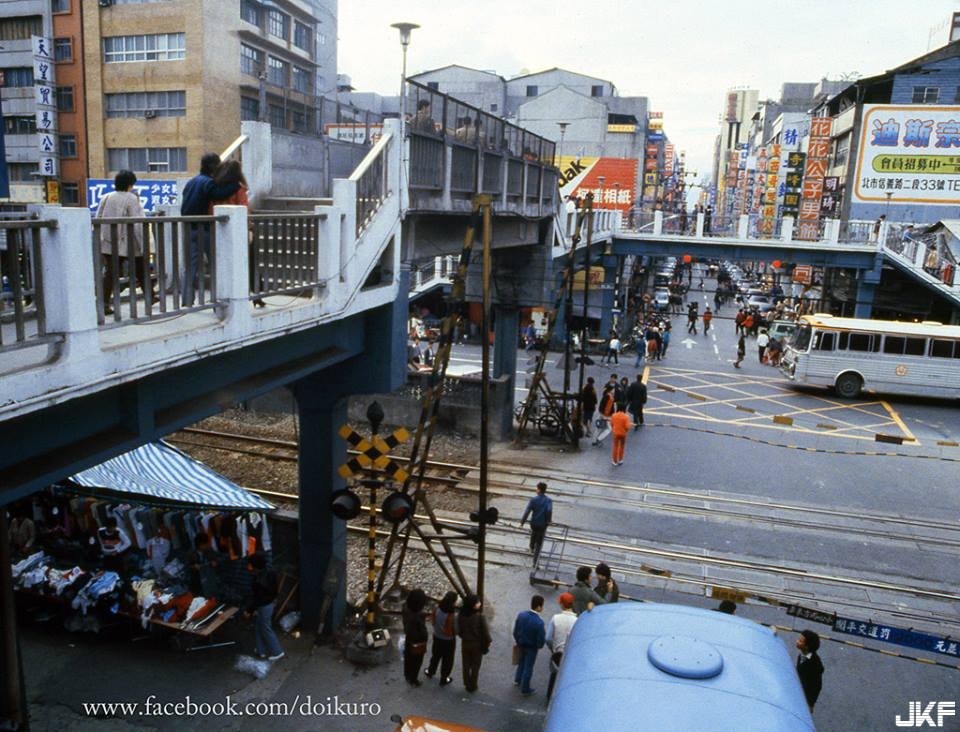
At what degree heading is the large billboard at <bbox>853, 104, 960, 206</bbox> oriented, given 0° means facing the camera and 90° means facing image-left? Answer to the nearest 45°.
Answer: approximately 0°

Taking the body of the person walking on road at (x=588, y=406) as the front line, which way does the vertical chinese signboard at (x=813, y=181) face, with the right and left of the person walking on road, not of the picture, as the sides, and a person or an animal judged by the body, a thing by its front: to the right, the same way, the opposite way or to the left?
the opposite way

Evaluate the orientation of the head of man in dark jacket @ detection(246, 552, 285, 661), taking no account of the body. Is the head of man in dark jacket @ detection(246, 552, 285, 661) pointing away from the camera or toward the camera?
away from the camera

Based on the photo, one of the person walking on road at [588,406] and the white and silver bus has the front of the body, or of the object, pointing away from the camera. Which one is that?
the person walking on road

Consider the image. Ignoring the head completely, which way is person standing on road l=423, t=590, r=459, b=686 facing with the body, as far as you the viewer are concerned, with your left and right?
facing away from the viewer and to the right of the viewer

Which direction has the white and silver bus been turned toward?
to the viewer's left

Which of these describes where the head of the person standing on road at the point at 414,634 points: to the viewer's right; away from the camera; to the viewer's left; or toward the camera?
away from the camera

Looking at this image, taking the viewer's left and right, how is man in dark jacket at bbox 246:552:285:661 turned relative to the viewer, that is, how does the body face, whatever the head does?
facing to the left of the viewer

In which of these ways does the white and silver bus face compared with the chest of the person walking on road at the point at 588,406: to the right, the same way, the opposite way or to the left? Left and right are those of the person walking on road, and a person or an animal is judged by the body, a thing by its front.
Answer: to the left

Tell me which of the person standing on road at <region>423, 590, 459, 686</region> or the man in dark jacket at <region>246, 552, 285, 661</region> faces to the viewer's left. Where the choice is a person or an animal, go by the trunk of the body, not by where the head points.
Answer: the man in dark jacket
